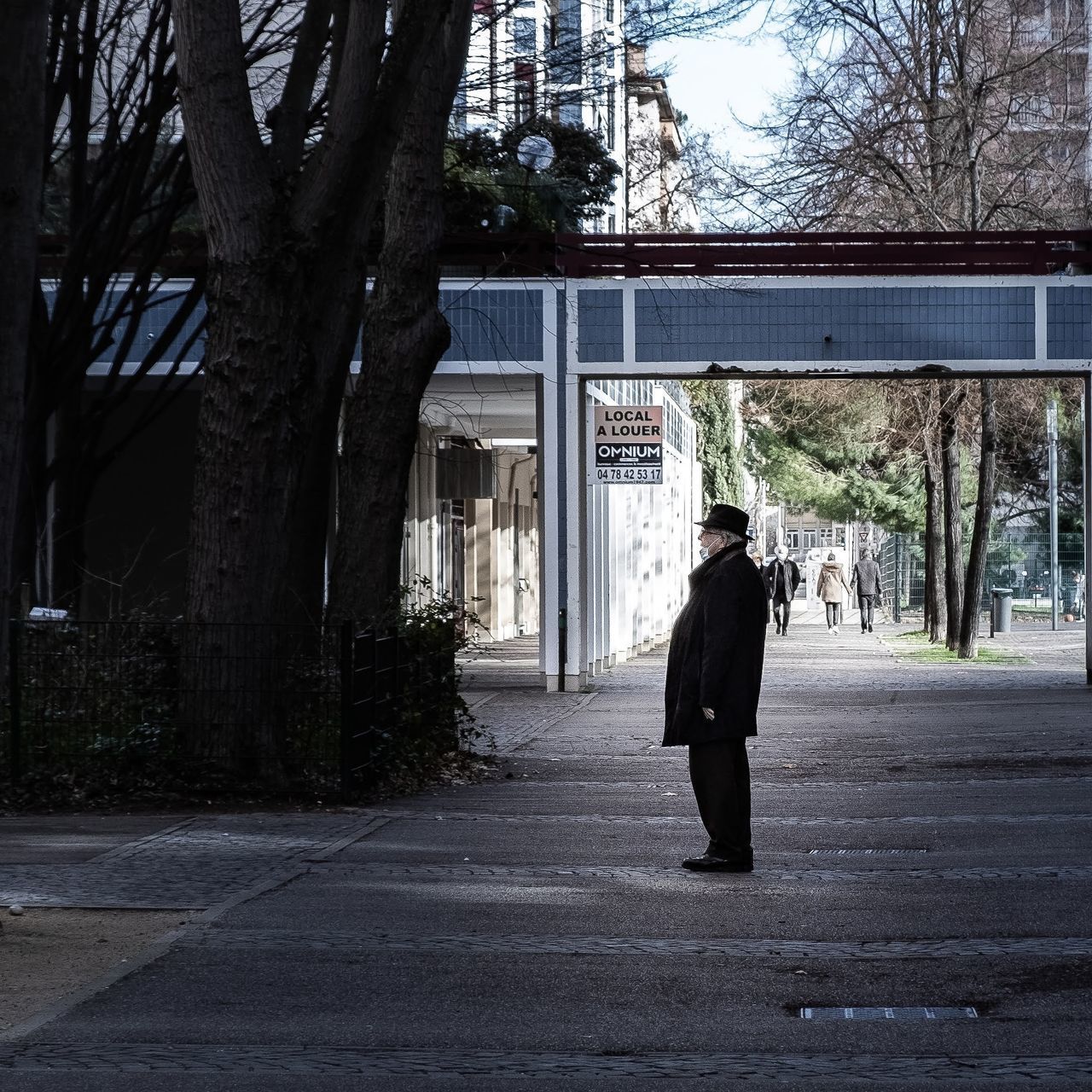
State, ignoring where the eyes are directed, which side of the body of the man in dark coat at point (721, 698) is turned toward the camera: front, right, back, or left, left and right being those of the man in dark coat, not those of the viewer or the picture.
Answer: left

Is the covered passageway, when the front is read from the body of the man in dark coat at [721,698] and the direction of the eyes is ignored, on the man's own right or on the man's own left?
on the man's own right

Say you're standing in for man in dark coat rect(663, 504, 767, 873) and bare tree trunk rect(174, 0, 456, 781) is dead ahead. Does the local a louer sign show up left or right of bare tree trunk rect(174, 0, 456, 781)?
right
